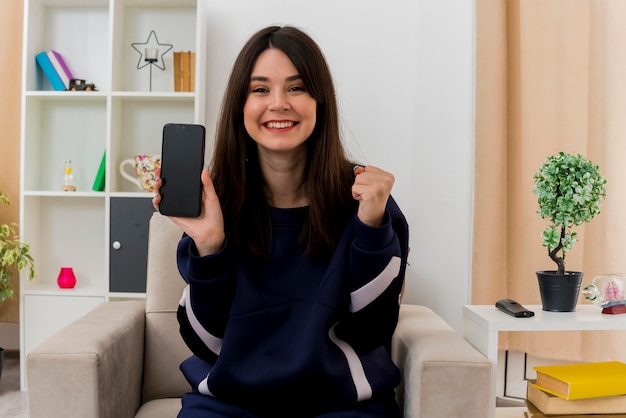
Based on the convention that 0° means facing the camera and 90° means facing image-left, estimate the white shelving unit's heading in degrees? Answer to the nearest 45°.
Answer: approximately 0°

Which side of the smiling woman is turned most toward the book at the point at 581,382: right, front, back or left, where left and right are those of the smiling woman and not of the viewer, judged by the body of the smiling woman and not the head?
left

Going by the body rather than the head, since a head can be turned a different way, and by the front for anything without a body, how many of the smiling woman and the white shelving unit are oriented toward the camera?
2

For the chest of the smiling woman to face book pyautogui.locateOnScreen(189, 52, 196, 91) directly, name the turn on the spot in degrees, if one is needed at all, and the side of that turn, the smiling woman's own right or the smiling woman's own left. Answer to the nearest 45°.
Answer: approximately 180°

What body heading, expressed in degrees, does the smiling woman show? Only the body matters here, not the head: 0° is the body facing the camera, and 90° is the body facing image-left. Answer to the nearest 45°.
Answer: approximately 0°
